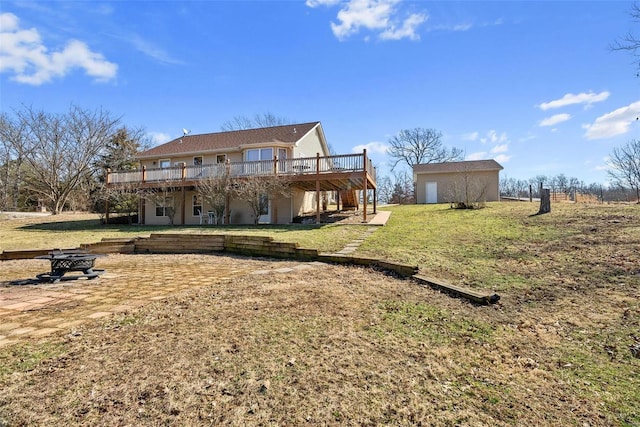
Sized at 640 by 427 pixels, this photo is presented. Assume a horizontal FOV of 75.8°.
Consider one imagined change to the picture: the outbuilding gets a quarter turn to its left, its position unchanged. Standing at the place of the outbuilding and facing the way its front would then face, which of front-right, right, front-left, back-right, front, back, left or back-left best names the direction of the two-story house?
back-right

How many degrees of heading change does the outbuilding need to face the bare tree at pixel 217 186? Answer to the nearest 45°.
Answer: approximately 45° to its right

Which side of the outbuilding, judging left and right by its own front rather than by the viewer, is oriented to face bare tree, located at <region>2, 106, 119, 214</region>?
right

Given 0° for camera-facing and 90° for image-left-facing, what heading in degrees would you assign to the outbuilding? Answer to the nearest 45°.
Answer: approximately 0°

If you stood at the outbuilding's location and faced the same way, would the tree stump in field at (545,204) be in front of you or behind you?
in front

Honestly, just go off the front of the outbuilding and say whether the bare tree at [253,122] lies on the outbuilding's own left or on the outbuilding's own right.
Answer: on the outbuilding's own right
